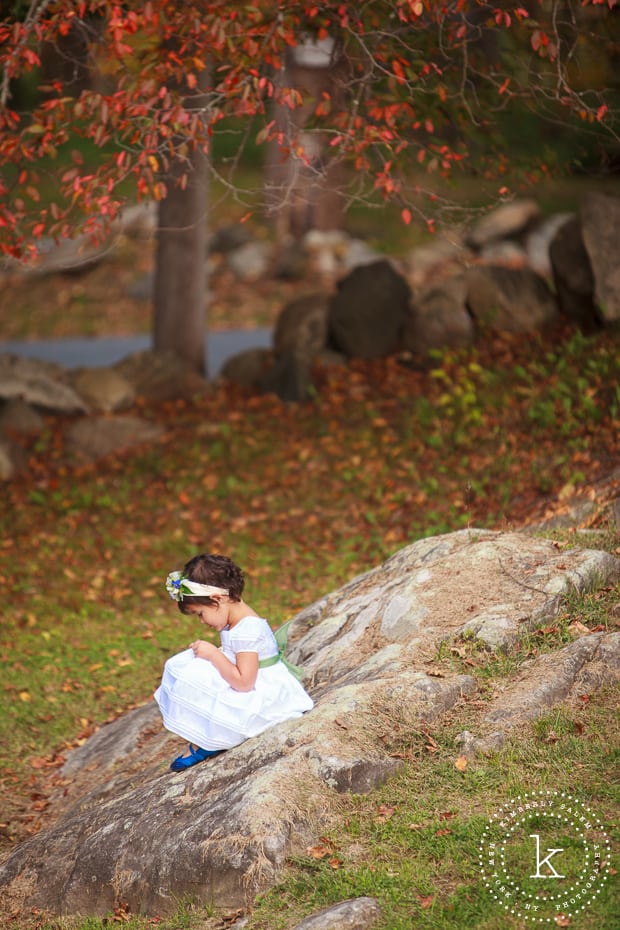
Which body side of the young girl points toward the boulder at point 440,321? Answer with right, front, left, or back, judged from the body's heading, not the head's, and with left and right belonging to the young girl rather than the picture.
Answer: right

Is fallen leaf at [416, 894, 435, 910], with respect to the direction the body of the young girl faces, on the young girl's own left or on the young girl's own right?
on the young girl's own left

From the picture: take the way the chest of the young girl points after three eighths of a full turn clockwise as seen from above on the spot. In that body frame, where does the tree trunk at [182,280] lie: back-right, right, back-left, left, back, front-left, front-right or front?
front-left

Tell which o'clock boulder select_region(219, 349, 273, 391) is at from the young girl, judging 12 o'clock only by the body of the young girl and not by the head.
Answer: The boulder is roughly at 3 o'clock from the young girl.

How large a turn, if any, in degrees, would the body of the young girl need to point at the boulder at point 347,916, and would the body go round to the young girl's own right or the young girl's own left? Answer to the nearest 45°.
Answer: approximately 90° to the young girl's own left

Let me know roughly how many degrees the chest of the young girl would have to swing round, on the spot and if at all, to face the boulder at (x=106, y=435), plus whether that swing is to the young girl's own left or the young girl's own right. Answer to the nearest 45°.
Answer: approximately 90° to the young girl's own right

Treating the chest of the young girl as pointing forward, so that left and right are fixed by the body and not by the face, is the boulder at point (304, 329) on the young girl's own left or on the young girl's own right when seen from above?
on the young girl's own right

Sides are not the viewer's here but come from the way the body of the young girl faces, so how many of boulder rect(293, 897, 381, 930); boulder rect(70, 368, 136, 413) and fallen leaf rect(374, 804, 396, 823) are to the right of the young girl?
1

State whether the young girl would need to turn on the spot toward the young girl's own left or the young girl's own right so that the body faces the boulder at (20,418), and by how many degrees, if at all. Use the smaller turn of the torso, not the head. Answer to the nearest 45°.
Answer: approximately 90° to the young girl's own right

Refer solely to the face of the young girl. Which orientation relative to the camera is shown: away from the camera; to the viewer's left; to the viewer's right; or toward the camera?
to the viewer's left

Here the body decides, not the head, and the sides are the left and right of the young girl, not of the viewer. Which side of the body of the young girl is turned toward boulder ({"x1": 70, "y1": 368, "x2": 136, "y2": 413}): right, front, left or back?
right

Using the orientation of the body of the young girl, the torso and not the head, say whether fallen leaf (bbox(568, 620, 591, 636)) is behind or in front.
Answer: behind

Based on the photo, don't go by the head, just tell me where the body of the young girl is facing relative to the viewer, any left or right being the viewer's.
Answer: facing to the left of the viewer

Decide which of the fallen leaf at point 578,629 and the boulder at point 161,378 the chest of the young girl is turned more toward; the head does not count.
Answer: the boulder
